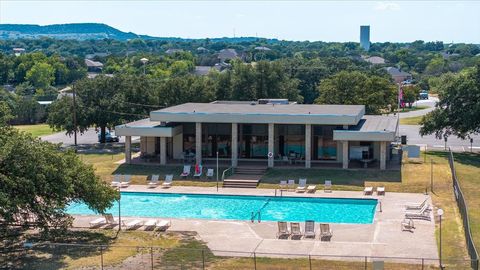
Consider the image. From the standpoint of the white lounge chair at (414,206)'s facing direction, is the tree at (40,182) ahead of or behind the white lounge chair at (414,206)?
ahead

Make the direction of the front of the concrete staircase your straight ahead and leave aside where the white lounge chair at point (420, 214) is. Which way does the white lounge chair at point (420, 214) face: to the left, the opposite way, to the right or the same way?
to the right

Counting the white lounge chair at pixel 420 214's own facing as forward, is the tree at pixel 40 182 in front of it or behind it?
in front

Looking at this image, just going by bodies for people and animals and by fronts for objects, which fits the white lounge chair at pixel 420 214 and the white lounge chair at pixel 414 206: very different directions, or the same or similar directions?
same or similar directions

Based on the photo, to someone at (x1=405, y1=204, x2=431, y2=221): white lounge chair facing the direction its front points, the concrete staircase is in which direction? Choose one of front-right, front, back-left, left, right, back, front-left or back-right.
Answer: front-right

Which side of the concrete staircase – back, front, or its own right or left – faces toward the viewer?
front

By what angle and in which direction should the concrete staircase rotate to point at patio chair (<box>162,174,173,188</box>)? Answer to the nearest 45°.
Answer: approximately 90° to its right

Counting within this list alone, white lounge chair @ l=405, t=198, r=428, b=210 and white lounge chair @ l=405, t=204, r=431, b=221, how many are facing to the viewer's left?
2

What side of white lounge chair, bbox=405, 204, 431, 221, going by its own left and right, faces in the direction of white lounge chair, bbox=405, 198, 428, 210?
right

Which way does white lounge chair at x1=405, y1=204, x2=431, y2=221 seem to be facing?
to the viewer's left

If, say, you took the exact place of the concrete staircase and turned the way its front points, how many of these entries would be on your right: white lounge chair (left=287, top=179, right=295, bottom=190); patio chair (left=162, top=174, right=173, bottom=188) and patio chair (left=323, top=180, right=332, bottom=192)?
1

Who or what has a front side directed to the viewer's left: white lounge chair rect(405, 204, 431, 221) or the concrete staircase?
the white lounge chair

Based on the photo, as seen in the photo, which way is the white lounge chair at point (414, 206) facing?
to the viewer's left

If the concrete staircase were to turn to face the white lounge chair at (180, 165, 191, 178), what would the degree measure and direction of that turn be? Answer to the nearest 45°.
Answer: approximately 90° to its right

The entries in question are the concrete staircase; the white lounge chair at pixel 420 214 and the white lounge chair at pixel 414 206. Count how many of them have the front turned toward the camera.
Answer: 1

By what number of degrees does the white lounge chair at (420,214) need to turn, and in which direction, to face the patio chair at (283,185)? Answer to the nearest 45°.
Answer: approximately 45° to its right

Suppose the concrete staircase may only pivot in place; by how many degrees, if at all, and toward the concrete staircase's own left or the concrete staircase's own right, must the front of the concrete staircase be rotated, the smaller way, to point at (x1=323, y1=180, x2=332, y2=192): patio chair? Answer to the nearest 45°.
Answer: approximately 45° to the concrete staircase's own left
